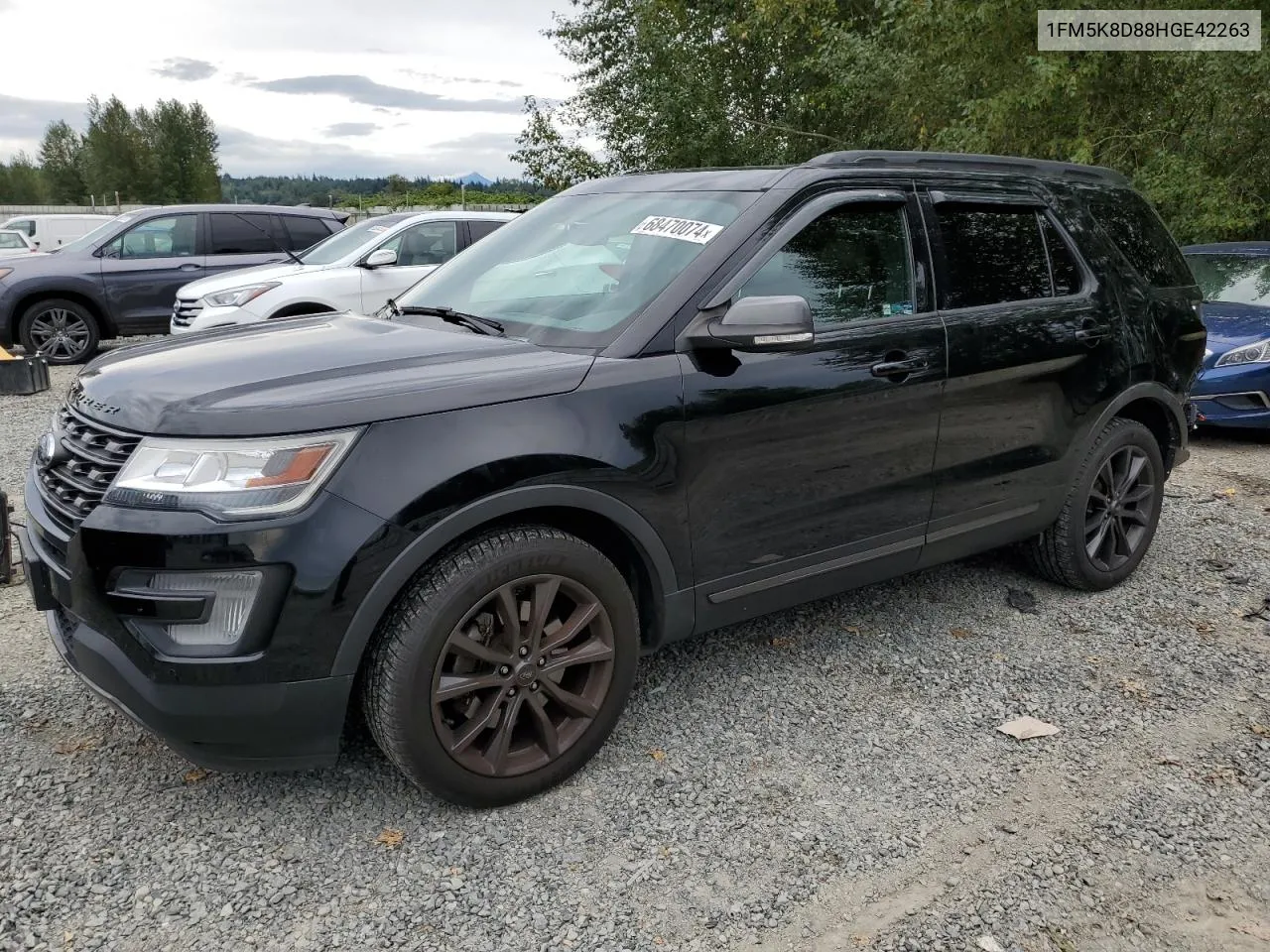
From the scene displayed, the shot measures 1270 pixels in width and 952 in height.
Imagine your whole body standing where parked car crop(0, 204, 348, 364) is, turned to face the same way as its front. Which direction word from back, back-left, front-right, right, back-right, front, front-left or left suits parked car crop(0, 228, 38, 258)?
right

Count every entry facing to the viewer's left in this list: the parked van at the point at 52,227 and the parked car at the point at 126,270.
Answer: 2

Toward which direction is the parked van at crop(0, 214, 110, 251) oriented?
to the viewer's left

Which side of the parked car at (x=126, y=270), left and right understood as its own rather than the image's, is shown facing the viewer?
left

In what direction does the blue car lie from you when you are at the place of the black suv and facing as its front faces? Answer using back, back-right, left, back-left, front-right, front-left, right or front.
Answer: back

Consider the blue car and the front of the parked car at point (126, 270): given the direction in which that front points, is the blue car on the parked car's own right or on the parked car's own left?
on the parked car's own left

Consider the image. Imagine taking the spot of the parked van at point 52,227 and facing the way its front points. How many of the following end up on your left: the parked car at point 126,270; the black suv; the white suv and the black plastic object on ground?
4

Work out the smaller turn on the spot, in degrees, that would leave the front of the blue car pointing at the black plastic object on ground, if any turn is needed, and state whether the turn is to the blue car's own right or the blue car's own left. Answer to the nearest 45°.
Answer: approximately 45° to the blue car's own right

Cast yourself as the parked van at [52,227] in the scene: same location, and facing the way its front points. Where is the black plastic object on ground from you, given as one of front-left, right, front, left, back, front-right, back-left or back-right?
left

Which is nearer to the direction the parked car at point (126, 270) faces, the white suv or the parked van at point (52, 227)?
the parked van

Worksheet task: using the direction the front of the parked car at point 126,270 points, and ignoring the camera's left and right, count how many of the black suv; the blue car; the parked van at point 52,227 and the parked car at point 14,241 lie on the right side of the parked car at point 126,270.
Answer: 2

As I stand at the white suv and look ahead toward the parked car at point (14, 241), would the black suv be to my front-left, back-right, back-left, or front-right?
back-left
